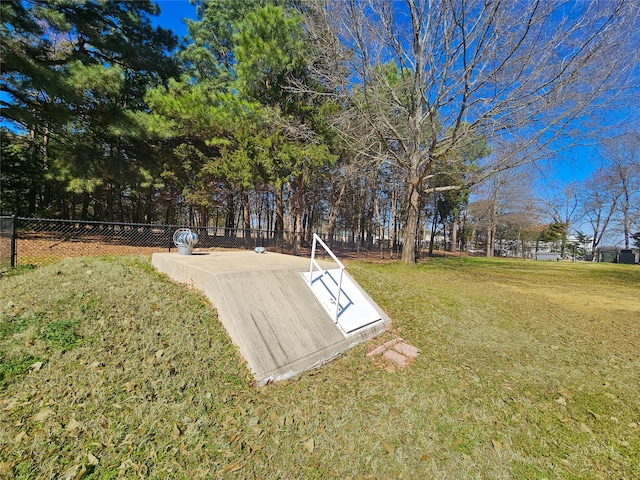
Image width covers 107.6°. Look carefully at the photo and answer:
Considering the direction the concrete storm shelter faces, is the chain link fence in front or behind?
behind

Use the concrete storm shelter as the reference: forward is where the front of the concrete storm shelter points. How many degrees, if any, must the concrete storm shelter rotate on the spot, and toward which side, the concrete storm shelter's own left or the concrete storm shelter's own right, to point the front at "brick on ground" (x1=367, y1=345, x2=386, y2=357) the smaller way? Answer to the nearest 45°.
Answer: approximately 45° to the concrete storm shelter's own left

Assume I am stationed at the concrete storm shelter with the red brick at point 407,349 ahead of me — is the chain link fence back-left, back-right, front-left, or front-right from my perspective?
back-left

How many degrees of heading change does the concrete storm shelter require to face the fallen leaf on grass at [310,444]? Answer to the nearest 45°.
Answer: approximately 45° to its right

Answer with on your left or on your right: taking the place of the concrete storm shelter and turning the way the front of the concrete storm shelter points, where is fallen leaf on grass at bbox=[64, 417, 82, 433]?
on your right

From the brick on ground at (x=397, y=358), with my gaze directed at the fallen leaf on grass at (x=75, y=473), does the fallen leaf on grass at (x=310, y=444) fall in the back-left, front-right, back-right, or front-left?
front-left

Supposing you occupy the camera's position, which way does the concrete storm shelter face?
facing the viewer and to the right of the viewer

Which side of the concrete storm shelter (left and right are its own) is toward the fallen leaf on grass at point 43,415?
right

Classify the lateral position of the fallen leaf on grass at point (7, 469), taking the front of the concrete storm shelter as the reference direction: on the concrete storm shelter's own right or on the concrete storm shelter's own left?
on the concrete storm shelter's own right

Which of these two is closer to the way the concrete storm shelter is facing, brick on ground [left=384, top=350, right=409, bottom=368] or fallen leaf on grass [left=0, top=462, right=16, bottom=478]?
the brick on ground
